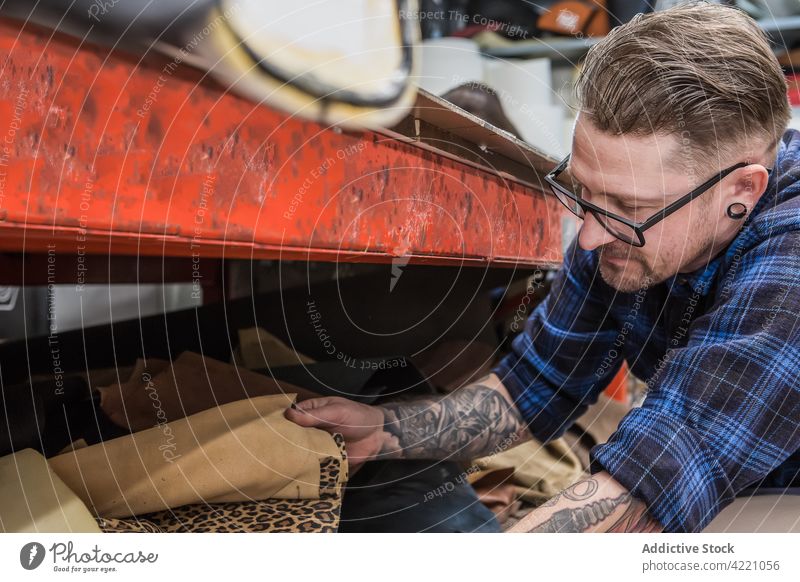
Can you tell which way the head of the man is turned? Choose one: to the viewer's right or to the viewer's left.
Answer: to the viewer's left

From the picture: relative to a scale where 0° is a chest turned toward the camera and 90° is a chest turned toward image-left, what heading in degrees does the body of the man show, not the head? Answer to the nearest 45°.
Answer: approximately 45°
